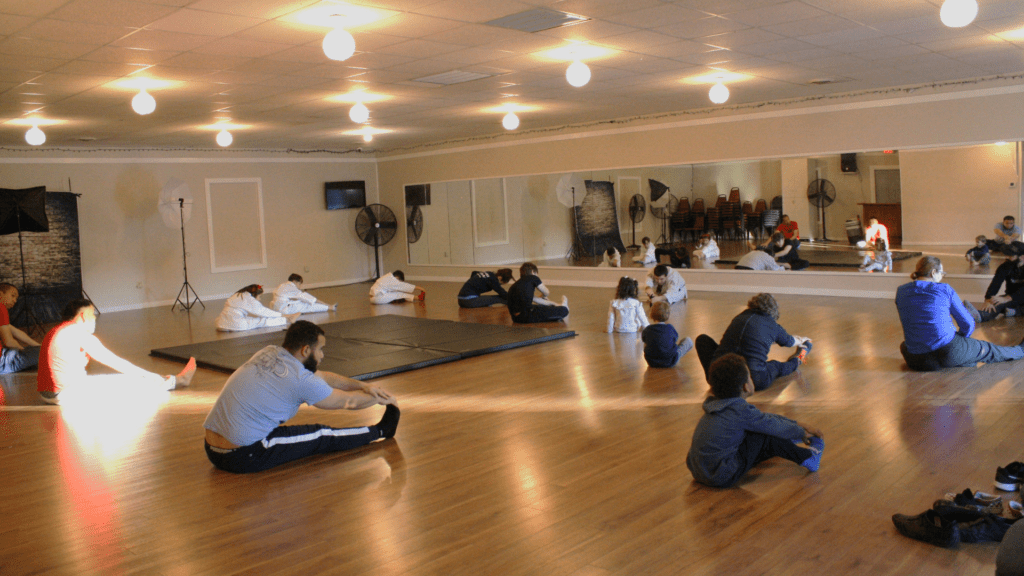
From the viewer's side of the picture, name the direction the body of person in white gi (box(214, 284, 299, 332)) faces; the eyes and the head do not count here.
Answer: to the viewer's right

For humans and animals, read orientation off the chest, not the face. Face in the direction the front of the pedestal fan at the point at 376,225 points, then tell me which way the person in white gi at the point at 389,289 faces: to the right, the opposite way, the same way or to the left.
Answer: to the left

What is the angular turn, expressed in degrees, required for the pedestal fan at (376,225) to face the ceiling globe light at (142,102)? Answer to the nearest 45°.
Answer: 0° — it already faces it

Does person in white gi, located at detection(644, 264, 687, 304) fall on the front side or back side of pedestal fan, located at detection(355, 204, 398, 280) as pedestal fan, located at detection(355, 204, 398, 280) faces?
on the front side

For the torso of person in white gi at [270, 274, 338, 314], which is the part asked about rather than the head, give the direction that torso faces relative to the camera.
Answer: to the viewer's right

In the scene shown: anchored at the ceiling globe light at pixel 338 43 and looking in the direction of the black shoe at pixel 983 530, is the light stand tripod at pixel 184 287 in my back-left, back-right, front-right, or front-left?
back-left

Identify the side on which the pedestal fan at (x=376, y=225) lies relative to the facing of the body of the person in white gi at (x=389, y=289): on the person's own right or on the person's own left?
on the person's own left

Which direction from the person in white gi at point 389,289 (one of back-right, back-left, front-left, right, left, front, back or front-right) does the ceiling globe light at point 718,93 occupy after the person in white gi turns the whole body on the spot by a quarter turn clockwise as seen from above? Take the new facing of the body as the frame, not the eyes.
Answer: front-left

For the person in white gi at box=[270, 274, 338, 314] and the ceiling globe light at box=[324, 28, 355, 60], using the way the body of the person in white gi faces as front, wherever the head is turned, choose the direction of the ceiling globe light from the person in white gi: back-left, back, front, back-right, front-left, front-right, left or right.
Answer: right

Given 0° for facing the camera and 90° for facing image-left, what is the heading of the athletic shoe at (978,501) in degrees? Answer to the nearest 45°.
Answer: approximately 90°

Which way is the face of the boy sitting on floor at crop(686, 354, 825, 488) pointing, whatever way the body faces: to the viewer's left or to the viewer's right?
to the viewer's right

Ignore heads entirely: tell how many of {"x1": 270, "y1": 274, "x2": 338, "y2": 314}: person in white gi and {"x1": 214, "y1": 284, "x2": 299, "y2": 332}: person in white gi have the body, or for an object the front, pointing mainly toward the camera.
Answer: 0

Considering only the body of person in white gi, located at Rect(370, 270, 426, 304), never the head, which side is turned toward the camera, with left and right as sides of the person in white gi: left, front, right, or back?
right

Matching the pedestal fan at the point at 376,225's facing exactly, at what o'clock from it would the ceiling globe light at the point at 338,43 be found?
The ceiling globe light is roughly at 12 o'clock from the pedestal fan.
